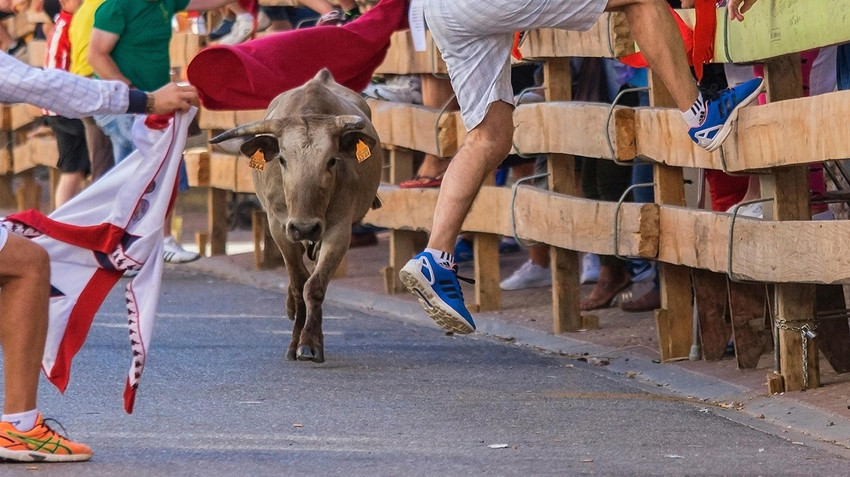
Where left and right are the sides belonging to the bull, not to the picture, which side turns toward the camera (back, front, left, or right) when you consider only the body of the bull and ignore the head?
front
